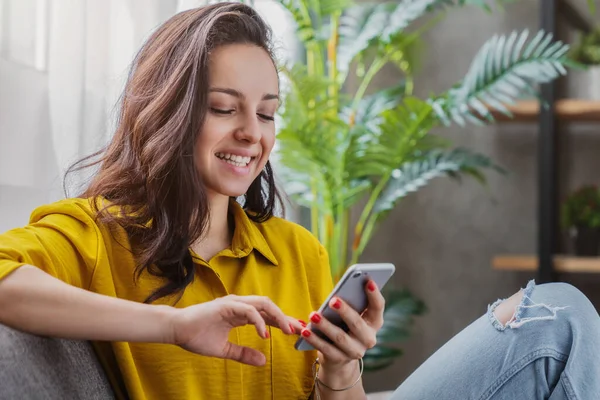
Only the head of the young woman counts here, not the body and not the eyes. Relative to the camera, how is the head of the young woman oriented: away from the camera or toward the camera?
toward the camera

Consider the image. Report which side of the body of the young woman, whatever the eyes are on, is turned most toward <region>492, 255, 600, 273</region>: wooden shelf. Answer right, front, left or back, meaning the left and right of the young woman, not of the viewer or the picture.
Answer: left

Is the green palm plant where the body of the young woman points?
no

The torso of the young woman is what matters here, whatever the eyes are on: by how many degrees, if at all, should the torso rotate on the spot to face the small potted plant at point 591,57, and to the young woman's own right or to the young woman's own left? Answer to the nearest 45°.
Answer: approximately 90° to the young woman's own left

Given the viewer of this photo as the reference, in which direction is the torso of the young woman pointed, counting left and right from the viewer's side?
facing the viewer and to the right of the viewer

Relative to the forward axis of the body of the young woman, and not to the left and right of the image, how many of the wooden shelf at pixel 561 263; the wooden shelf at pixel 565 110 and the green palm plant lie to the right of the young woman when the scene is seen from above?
0

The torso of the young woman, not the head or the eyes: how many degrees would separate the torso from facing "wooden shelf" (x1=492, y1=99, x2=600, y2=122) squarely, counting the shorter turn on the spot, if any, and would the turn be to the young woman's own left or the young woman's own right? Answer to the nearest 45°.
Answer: approximately 90° to the young woman's own left

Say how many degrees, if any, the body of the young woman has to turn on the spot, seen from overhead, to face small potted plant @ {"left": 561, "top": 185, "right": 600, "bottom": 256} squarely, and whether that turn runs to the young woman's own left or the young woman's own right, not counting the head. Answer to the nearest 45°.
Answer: approximately 90° to the young woman's own left

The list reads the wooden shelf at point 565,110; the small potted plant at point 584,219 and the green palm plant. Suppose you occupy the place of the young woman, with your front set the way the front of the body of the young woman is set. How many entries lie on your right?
0

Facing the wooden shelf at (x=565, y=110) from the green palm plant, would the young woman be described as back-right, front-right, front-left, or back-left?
back-right

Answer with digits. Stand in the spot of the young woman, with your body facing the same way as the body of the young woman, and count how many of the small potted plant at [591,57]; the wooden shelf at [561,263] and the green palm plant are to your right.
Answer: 0
